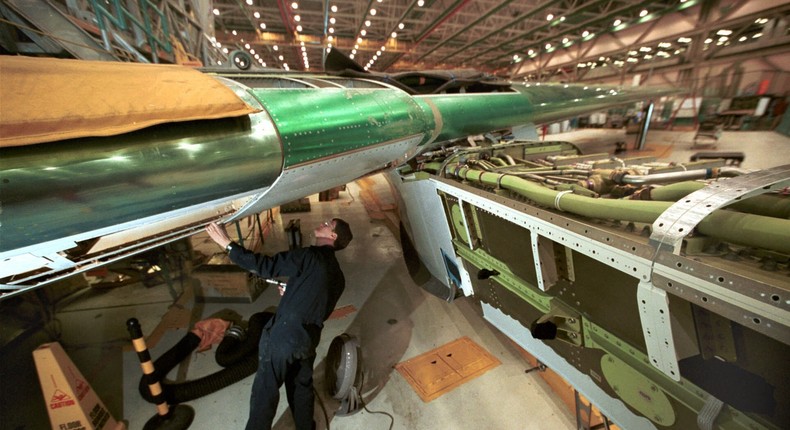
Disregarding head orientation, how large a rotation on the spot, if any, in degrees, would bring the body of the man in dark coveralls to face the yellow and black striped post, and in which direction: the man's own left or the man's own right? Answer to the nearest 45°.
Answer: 0° — they already face it

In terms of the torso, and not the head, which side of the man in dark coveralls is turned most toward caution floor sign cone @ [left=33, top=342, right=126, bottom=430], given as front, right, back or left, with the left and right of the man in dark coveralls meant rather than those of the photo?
front

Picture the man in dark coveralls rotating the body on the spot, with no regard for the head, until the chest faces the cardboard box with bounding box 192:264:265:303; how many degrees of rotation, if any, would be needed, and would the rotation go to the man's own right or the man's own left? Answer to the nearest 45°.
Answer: approximately 45° to the man's own right

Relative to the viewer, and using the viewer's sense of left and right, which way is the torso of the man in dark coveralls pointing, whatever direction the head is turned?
facing away from the viewer and to the left of the viewer

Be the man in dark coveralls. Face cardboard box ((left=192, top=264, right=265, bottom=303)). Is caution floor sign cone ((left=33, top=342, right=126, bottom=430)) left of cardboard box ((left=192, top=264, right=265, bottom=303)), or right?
left
